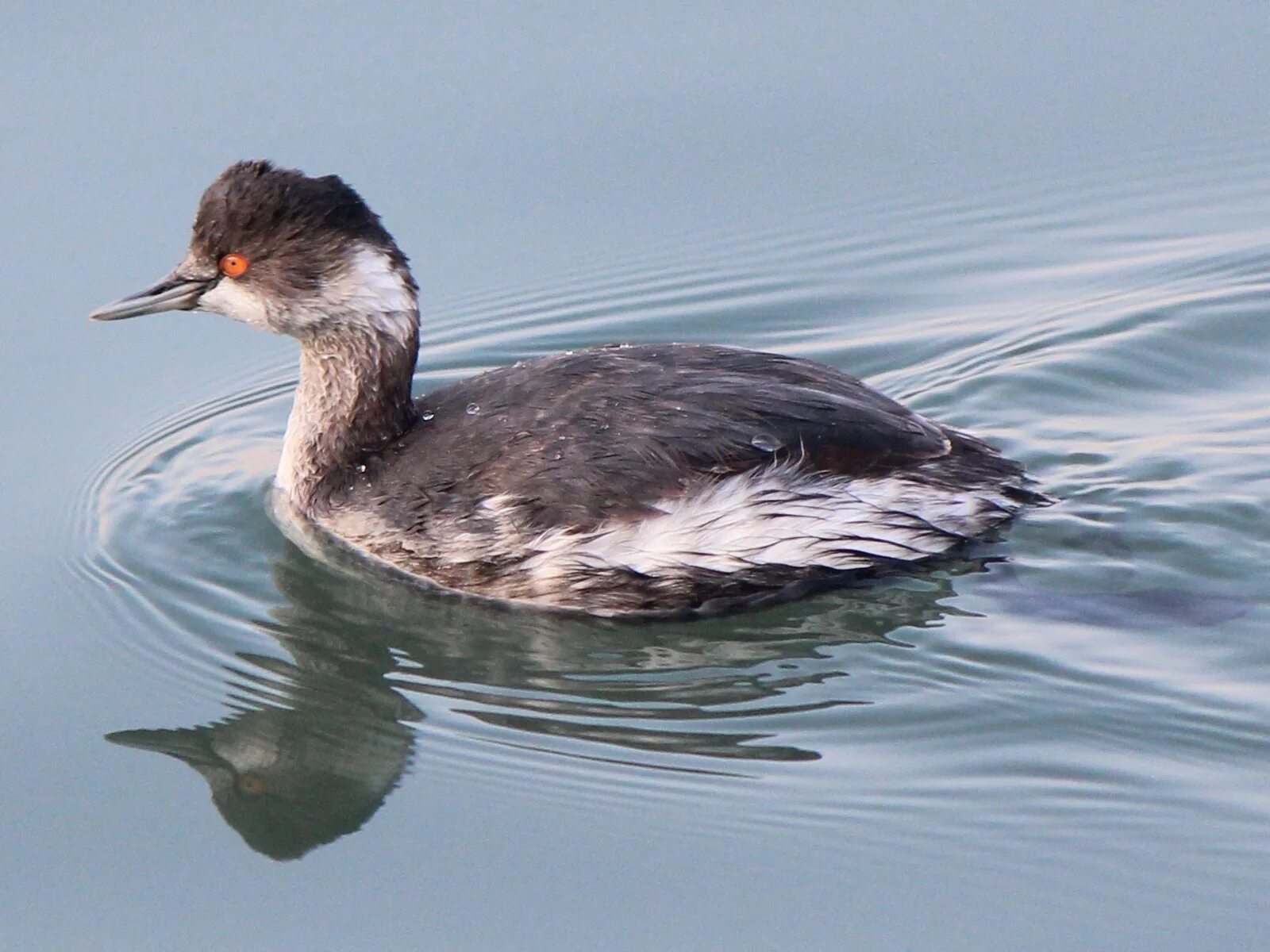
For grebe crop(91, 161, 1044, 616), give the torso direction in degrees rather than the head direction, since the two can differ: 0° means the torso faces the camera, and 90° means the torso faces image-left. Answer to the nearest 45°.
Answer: approximately 90°
